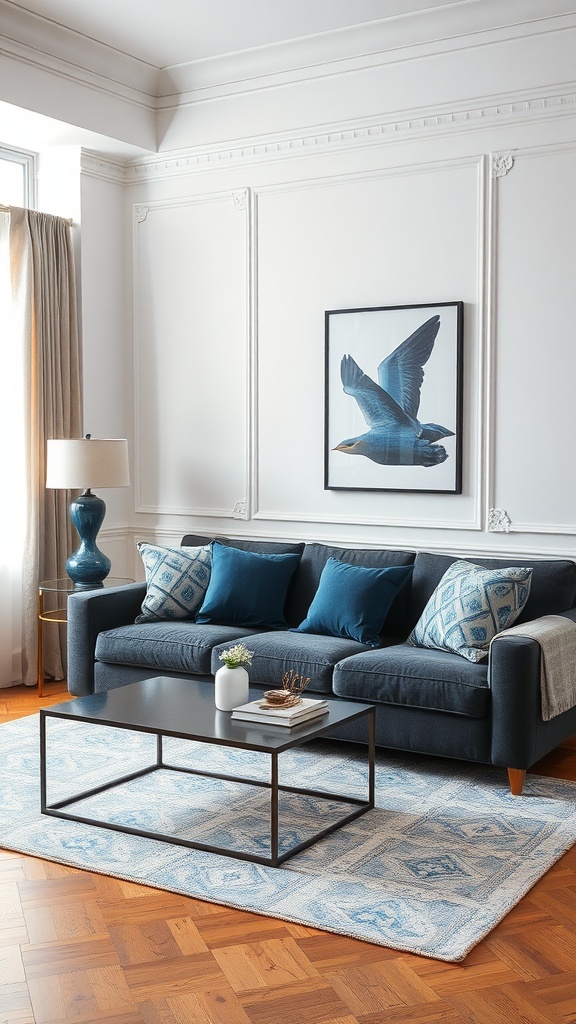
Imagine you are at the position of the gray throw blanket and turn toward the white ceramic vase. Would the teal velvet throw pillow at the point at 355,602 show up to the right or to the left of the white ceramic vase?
right

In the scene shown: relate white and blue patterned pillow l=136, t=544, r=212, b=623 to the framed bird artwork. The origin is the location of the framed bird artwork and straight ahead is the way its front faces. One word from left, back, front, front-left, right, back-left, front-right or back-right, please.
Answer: front-right

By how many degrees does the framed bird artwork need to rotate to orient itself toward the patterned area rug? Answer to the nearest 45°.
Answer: approximately 45° to its left

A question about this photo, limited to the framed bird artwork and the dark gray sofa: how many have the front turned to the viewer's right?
0

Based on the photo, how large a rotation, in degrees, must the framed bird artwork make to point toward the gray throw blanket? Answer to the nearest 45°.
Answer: approximately 90° to its left

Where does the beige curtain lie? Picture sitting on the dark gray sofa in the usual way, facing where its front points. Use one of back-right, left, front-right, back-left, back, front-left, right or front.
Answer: right

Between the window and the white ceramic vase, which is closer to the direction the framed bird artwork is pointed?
the white ceramic vase

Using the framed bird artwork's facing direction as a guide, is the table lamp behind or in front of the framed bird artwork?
in front

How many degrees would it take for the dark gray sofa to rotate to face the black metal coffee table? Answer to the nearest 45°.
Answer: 0° — it already faces it

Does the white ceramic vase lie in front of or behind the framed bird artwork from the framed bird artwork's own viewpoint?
in front

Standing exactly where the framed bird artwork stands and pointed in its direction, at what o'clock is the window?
The window is roughly at 2 o'clock from the framed bird artwork.
